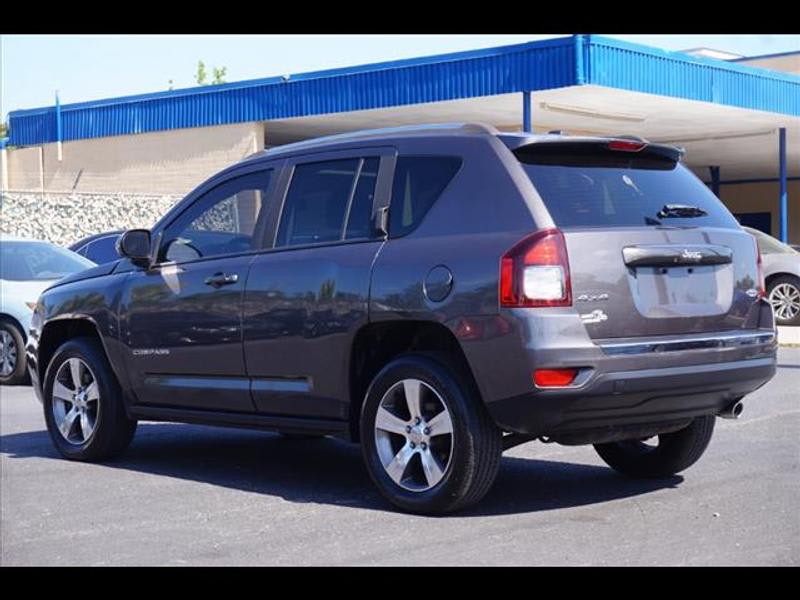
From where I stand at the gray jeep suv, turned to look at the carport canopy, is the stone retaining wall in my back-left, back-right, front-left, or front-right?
front-left

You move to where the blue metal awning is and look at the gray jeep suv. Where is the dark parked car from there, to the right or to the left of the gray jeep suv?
right

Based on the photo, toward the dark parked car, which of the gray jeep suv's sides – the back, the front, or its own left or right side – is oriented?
front

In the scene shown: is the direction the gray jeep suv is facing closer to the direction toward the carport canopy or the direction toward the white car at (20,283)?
the white car

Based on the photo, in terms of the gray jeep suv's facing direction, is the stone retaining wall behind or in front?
in front

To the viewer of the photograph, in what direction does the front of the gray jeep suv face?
facing away from the viewer and to the left of the viewer

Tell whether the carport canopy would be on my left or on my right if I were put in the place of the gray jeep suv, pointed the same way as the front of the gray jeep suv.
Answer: on my right

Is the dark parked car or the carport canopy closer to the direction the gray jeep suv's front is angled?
the dark parked car

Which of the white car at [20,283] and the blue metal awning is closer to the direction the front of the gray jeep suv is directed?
the white car

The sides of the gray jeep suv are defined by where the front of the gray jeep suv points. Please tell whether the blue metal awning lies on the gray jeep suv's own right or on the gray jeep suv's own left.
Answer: on the gray jeep suv's own right
